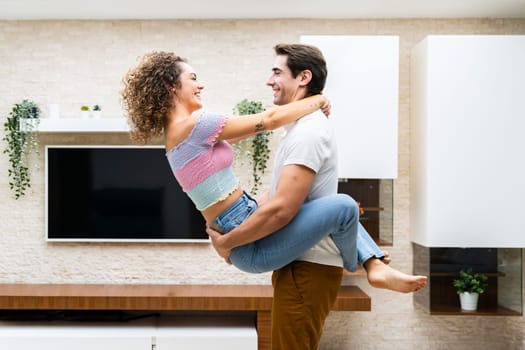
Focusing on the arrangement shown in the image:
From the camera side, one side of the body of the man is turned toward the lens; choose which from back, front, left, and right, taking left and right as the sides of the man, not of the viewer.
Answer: left

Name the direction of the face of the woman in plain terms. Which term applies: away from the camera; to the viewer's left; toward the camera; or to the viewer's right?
to the viewer's right

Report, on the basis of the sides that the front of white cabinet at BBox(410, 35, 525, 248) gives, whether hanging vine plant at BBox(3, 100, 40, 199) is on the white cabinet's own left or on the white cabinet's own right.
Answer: on the white cabinet's own right

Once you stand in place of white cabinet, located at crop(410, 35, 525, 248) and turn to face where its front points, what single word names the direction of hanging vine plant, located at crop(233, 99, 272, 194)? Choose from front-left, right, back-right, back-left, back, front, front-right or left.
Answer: right

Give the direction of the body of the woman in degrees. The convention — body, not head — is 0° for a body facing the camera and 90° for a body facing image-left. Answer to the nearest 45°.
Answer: approximately 270°

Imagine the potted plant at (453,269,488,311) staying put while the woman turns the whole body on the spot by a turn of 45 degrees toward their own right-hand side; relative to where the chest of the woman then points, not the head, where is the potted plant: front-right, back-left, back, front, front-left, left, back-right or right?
left

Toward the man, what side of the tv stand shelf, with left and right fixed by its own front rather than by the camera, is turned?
front

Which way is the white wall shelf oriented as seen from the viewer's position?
toward the camera

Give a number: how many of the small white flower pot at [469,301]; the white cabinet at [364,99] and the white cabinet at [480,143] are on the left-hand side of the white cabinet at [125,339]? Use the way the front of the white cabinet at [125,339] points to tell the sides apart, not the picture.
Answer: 3

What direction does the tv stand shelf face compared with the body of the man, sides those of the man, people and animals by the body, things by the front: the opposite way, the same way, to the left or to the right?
to the left

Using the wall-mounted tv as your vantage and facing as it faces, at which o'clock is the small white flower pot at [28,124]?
The small white flower pot is roughly at 3 o'clock from the wall-mounted tv.

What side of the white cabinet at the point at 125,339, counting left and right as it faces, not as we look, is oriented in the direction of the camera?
front

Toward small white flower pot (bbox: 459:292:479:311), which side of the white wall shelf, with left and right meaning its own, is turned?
left

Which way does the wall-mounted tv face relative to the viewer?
toward the camera

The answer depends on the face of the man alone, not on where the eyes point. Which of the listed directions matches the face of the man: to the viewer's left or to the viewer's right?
to the viewer's left

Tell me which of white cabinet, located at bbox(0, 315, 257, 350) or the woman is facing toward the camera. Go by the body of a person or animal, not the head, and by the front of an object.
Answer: the white cabinet

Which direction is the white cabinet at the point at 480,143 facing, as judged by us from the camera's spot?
facing the viewer
